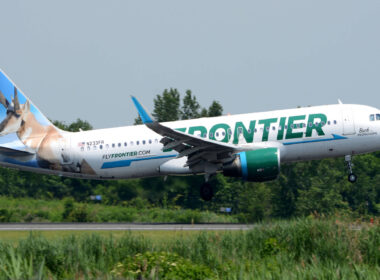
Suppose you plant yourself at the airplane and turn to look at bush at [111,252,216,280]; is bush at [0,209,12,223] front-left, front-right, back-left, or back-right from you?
back-right

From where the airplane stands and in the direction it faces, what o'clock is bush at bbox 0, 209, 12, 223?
The bush is roughly at 7 o'clock from the airplane.

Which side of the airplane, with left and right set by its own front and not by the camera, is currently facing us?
right

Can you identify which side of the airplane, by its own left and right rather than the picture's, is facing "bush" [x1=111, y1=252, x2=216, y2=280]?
right
